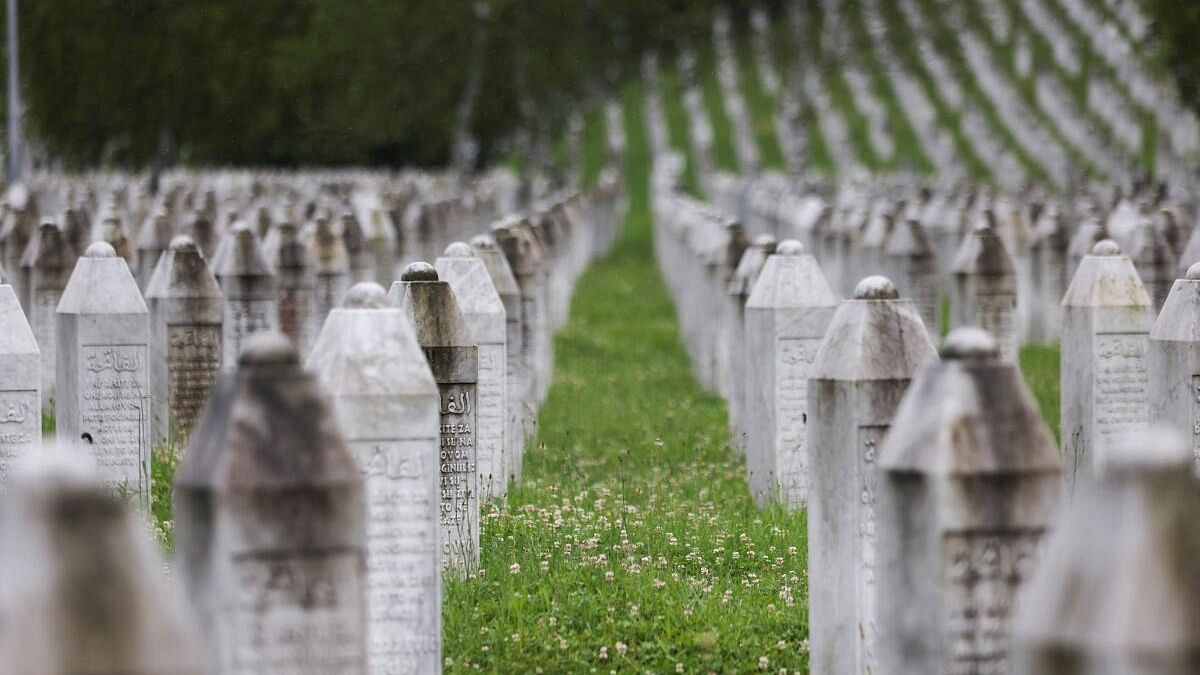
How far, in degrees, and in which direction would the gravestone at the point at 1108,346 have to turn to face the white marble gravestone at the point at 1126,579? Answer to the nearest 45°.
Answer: approximately 45° to its right

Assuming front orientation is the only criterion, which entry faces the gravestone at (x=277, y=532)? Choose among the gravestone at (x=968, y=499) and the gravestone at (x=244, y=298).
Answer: the gravestone at (x=244, y=298)

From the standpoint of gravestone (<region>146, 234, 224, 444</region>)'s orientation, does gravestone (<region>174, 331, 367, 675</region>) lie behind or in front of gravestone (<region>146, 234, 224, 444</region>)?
in front

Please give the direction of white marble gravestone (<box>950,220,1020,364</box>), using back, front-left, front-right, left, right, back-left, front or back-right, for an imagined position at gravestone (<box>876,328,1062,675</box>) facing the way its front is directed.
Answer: back-left

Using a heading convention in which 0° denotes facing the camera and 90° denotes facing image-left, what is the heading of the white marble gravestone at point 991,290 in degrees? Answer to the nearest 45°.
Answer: approximately 315°

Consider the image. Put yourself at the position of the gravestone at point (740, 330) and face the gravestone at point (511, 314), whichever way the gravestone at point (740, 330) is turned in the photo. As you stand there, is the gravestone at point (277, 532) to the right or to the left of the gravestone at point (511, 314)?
left

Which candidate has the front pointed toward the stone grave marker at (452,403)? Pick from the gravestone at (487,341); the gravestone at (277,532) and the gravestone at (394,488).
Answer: the gravestone at (487,341)

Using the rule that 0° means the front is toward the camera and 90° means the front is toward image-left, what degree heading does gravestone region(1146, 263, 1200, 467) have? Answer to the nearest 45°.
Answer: approximately 315°

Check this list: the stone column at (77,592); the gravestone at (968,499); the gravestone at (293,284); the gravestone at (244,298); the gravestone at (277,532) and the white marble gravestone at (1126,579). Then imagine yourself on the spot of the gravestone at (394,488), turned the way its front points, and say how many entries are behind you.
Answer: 2

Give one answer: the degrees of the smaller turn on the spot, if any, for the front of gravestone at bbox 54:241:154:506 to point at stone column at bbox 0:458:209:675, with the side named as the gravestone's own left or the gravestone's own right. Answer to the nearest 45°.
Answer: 0° — it already faces it

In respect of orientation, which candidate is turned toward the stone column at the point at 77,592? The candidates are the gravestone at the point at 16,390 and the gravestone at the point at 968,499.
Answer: the gravestone at the point at 16,390

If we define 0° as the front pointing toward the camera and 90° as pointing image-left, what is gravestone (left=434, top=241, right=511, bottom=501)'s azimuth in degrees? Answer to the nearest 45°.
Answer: approximately 0°

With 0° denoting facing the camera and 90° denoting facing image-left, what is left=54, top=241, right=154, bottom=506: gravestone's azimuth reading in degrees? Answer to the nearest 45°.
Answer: approximately 0°

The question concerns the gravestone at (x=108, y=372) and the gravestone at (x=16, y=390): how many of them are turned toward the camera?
2

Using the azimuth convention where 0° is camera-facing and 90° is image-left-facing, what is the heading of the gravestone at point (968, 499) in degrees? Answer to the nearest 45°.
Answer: approximately 315°
